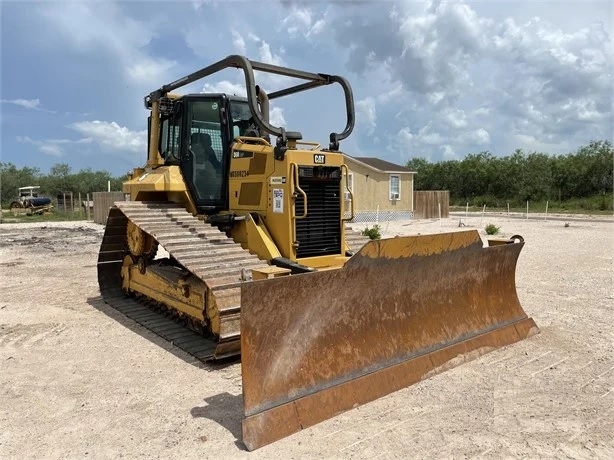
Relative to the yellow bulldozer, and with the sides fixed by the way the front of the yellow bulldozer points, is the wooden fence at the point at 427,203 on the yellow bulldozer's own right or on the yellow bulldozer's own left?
on the yellow bulldozer's own left

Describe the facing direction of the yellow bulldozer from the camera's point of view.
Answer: facing the viewer and to the right of the viewer

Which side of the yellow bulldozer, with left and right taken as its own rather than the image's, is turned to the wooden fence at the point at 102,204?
back
